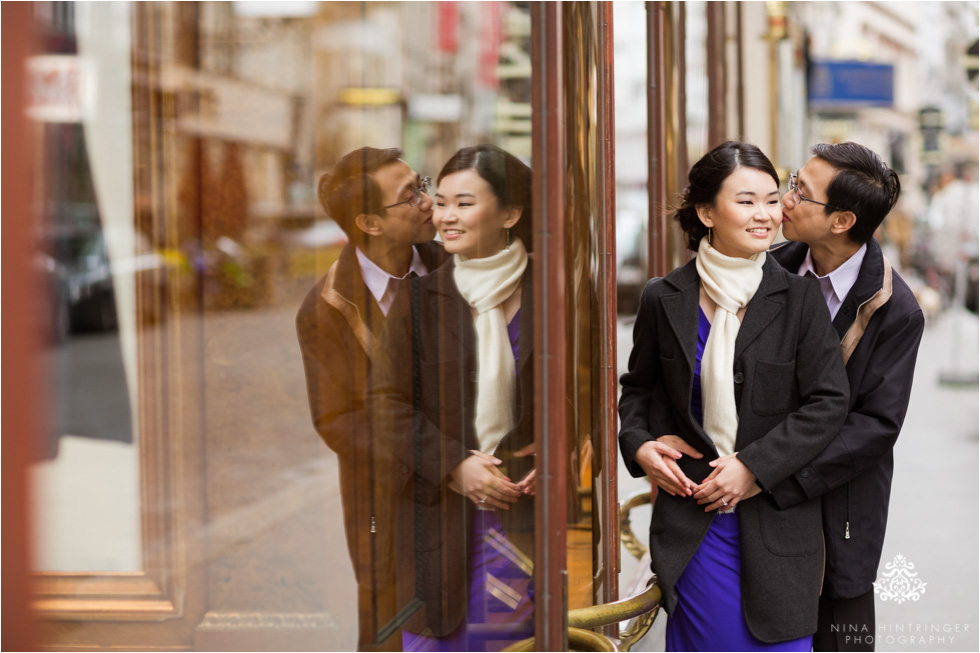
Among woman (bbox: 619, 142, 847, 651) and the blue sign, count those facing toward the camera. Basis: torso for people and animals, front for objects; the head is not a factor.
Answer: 2

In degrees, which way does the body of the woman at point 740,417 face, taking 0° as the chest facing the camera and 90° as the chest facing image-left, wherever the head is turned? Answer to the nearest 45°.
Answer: approximately 0°

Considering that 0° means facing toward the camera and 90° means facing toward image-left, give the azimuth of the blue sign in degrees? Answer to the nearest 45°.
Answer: approximately 0°

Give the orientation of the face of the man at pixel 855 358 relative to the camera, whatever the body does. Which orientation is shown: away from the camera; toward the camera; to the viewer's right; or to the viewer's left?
to the viewer's left

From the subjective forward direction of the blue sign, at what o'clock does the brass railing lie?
The brass railing is roughly at 12 o'clock from the blue sign.

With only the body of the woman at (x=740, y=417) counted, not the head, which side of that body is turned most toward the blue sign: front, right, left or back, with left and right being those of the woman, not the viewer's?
back

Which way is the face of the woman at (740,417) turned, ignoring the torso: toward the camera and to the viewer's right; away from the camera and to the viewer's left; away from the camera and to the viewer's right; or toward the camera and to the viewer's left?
toward the camera and to the viewer's right
